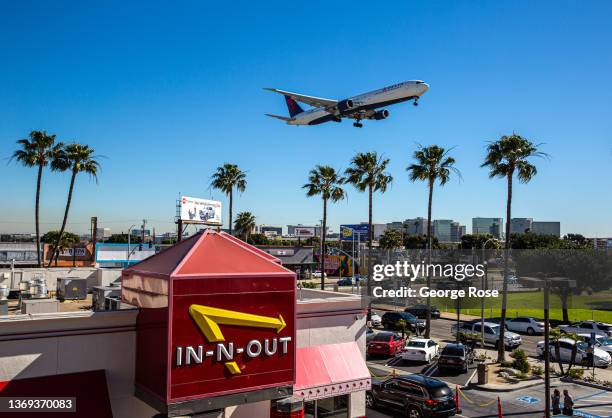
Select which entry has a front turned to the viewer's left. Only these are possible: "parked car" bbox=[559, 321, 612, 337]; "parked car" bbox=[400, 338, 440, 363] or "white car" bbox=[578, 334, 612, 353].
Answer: "parked car" bbox=[559, 321, 612, 337]

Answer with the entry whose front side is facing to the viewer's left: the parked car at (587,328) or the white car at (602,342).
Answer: the parked car

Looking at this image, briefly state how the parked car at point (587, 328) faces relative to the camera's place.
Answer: facing to the left of the viewer

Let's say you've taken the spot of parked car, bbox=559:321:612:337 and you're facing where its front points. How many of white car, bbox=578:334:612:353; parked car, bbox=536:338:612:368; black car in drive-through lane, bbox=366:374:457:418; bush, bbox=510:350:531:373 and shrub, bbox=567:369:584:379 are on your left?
5

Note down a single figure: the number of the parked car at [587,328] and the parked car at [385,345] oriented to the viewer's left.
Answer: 1
